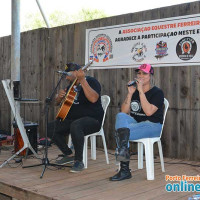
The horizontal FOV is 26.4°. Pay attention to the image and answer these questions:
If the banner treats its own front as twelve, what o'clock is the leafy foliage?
The leafy foliage is roughly at 4 o'clock from the banner.

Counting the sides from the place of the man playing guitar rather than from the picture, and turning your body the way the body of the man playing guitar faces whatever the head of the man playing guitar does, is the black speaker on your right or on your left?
on your right

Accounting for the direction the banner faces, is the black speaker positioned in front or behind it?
in front

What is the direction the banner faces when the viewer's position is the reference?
facing the viewer and to the left of the viewer

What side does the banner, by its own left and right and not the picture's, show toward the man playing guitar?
front

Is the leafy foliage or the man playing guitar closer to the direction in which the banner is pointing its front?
the man playing guitar

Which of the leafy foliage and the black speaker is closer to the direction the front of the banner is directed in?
the black speaker

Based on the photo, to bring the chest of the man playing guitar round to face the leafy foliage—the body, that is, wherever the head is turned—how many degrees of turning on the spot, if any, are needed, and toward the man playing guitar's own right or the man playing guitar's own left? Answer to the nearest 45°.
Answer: approximately 135° to the man playing guitar's own right

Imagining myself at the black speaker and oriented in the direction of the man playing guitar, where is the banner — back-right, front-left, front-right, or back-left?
front-left

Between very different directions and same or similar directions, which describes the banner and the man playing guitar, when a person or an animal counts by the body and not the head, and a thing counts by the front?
same or similar directions

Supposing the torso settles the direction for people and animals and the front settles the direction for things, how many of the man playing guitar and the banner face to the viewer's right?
0
